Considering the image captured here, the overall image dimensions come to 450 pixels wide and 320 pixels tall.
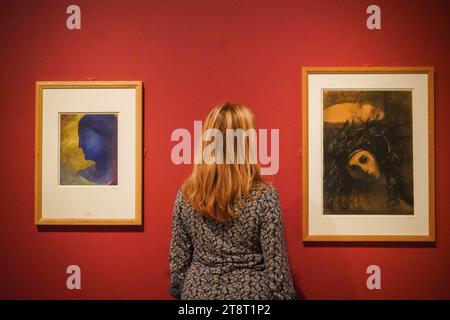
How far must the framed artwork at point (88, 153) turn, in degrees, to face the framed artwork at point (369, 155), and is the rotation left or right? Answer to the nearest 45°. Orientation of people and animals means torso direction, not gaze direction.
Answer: approximately 90° to its left

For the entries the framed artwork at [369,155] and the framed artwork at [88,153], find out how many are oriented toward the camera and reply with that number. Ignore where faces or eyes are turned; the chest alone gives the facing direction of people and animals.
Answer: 2

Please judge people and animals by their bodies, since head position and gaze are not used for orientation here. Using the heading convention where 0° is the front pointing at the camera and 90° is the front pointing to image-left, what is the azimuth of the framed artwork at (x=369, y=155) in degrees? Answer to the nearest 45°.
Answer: approximately 0°

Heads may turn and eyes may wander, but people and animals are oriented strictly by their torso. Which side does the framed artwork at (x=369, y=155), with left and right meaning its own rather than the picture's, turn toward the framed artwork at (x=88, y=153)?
right
